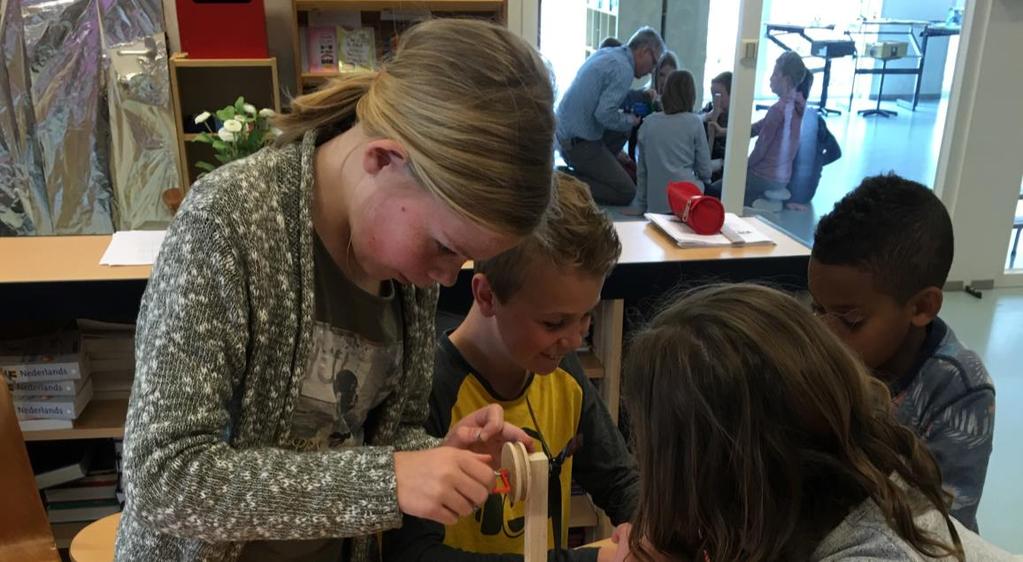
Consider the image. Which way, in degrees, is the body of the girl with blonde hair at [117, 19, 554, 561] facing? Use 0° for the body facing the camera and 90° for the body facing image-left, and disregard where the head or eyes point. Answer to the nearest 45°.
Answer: approximately 315°

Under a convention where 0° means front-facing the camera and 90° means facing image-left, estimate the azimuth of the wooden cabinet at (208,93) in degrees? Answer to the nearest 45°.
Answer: approximately 0°

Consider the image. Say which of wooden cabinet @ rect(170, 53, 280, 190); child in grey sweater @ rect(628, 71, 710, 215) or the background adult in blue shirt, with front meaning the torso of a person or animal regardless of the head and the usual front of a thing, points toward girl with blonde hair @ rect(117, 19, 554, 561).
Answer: the wooden cabinet

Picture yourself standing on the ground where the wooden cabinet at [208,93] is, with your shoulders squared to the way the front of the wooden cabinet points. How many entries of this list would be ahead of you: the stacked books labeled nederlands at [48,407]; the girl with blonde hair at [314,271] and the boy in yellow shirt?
3

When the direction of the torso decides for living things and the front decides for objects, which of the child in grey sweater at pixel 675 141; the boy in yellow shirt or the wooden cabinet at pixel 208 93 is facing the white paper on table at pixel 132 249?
the wooden cabinet

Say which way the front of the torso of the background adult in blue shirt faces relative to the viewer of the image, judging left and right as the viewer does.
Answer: facing to the right of the viewer

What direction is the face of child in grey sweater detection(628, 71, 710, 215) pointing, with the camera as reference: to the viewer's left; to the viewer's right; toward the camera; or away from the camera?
away from the camera

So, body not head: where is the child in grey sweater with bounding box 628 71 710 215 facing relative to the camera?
away from the camera

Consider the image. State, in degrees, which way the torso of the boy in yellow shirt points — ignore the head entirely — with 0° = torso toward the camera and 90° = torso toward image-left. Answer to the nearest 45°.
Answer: approximately 315°

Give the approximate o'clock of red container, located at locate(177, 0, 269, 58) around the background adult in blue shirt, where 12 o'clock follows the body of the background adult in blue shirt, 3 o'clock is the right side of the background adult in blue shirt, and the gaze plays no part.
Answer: The red container is roughly at 5 o'clock from the background adult in blue shirt.

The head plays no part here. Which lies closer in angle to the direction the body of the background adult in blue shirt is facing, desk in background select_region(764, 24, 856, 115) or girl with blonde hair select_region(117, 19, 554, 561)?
the desk in background

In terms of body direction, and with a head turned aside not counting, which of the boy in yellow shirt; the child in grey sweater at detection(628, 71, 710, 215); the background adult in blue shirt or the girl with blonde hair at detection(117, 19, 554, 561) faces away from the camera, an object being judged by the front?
the child in grey sweater
